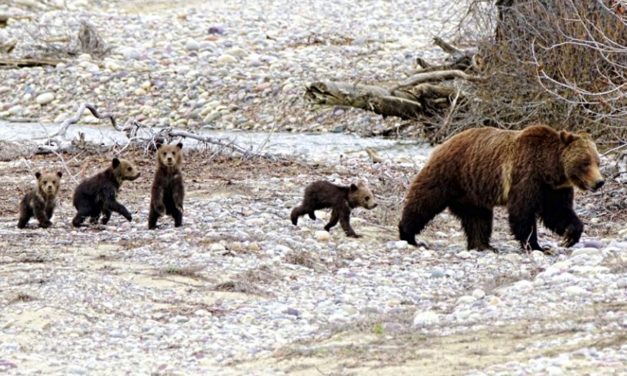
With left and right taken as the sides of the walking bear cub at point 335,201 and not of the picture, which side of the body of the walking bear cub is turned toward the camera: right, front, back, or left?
right

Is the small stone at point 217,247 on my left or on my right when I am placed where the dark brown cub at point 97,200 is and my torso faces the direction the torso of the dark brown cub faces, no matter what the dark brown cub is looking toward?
on my right

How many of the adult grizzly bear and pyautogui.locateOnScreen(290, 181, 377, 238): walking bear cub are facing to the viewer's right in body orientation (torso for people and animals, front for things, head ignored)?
2

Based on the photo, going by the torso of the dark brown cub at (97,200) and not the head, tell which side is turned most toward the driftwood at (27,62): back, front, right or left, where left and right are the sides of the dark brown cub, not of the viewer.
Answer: left

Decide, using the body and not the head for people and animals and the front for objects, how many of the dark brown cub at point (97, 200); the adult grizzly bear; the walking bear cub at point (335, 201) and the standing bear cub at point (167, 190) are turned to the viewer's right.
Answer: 3

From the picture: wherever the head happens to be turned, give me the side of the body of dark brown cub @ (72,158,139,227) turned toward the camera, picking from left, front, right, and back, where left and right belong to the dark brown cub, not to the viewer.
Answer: right

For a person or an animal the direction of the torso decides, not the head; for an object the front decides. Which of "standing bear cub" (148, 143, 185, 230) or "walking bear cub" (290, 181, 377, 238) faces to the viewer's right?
the walking bear cub

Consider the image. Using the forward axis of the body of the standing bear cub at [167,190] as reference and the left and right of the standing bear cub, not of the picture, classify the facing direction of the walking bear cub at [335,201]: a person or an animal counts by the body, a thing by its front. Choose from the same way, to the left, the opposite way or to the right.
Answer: to the left

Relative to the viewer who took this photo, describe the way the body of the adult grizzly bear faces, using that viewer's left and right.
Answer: facing to the right of the viewer

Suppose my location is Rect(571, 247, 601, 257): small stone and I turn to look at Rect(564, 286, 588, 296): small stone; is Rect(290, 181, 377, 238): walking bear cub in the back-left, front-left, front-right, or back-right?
back-right

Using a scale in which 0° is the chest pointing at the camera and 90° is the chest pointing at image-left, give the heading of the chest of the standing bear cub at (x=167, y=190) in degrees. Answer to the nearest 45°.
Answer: approximately 0°
